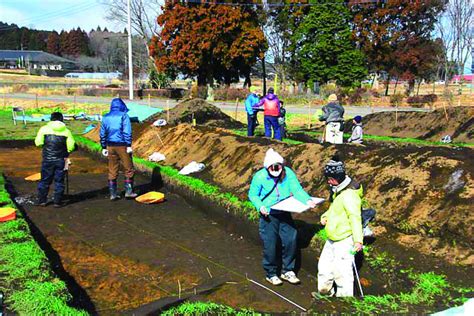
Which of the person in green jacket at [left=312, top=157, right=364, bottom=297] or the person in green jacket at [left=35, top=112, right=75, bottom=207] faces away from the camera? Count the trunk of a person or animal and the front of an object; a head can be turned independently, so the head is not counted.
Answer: the person in green jacket at [left=35, top=112, right=75, bottom=207]

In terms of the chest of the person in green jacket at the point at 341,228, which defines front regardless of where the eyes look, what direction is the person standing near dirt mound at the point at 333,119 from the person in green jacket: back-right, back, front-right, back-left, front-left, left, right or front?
right

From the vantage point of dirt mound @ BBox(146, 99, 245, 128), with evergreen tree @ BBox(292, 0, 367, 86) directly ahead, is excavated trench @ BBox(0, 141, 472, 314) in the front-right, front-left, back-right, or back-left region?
back-right

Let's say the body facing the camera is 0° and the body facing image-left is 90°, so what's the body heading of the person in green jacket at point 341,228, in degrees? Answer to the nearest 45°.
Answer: approximately 90°

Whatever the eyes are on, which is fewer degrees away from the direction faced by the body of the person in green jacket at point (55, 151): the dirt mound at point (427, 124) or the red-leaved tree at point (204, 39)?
the red-leaved tree

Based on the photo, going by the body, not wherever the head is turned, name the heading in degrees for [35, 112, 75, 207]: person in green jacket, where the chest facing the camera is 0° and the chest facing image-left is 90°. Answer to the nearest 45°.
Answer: approximately 180°

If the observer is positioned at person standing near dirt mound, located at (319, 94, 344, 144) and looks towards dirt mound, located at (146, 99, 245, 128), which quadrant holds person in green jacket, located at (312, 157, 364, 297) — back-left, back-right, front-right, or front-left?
back-left

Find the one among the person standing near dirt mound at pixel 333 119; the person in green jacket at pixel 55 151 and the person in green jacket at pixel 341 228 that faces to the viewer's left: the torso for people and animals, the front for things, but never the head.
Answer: the person in green jacket at pixel 341 228

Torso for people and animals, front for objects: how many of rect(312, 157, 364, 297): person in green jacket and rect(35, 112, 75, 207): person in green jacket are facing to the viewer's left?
1

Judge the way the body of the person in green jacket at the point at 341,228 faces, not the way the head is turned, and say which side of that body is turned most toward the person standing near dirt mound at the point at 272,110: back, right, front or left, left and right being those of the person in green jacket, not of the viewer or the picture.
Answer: right

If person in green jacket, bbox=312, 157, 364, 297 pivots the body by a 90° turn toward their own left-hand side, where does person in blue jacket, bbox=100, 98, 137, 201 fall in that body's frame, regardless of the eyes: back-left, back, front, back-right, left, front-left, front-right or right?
back-right
